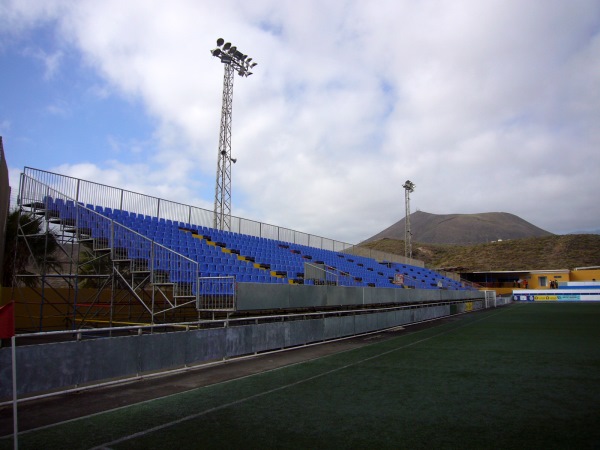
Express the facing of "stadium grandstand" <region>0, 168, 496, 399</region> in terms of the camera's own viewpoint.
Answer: facing the viewer and to the right of the viewer

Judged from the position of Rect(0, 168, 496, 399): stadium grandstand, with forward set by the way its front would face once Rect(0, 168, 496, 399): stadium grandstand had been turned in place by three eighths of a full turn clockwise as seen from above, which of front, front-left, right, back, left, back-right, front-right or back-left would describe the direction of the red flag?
left
